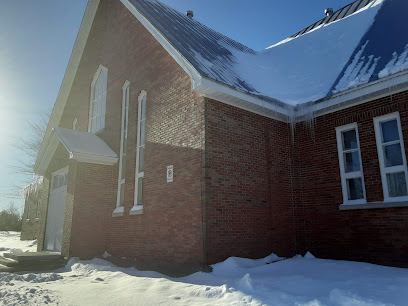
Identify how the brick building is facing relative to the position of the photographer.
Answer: facing the viewer and to the left of the viewer

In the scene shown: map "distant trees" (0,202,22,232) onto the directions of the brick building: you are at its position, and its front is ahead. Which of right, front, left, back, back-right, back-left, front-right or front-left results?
right
